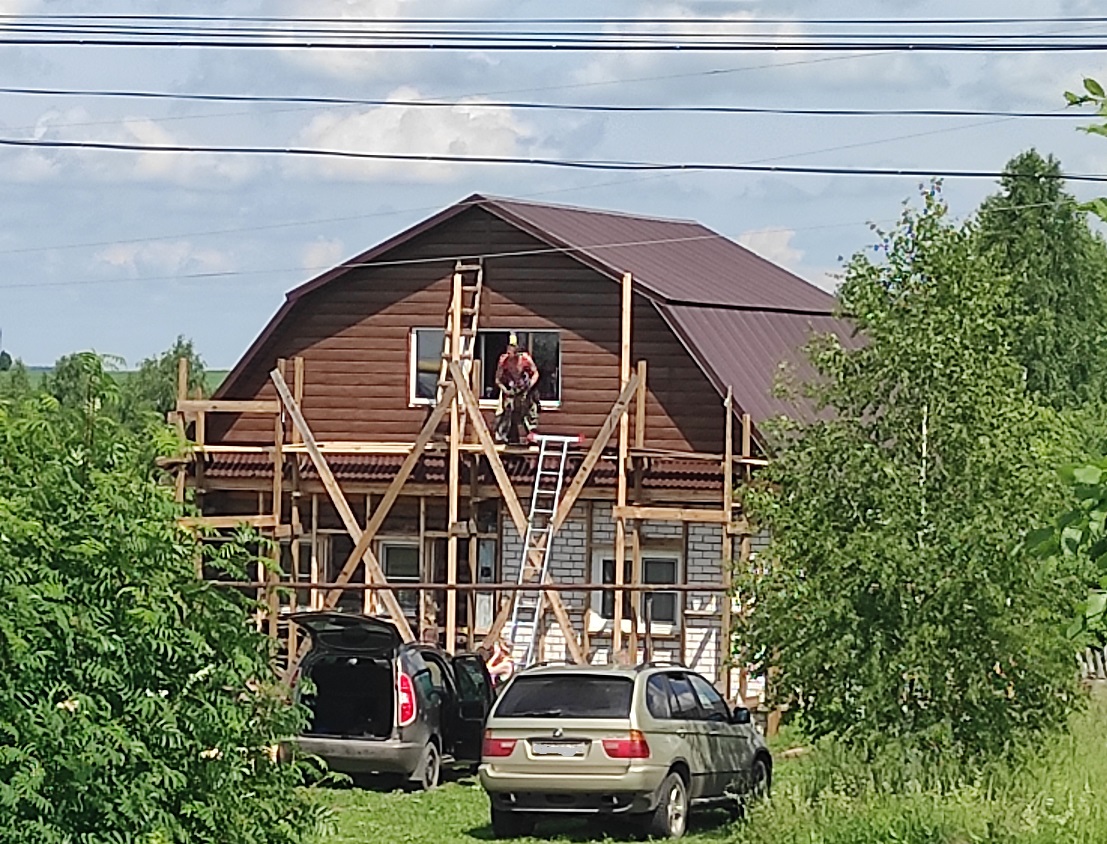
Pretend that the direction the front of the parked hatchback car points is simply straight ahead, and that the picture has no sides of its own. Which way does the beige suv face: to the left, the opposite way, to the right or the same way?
the same way

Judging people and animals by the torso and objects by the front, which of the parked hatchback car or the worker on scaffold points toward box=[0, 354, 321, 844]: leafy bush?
the worker on scaffold

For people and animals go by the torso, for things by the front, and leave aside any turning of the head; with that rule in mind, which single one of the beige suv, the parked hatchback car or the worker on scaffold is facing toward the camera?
the worker on scaffold

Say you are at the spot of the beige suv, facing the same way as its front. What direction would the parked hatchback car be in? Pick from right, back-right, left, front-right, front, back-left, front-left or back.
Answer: left

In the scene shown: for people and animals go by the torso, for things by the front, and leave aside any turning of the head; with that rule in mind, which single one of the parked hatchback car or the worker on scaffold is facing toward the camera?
the worker on scaffold

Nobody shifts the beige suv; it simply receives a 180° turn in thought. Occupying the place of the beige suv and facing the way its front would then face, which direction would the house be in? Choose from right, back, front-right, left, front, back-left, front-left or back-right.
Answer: back-right

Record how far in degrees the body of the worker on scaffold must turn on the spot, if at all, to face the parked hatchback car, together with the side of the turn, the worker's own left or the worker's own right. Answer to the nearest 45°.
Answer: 0° — they already face it

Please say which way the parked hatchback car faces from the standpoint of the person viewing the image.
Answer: facing away from the viewer and to the right of the viewer

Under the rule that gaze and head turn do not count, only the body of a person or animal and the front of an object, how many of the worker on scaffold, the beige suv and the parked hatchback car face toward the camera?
1

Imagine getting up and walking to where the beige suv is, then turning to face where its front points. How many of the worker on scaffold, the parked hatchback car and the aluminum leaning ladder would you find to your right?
0

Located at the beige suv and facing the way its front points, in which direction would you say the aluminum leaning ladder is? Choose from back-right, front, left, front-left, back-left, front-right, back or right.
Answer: front-left

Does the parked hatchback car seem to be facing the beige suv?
no

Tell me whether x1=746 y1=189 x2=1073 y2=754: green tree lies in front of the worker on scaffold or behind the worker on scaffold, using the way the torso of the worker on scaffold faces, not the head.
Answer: in front

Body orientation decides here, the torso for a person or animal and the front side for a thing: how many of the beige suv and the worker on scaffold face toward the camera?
1

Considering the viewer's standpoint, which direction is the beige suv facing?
facing away from the viewer and to the right of the viewer

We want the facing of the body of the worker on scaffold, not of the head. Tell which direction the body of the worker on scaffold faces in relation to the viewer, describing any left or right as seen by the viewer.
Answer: facing the viewer

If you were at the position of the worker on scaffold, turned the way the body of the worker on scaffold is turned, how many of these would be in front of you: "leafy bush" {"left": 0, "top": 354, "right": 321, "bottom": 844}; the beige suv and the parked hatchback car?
3

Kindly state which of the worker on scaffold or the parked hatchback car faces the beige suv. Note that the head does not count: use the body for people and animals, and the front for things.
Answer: the worker on scaffold

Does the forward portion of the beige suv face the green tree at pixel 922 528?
no
